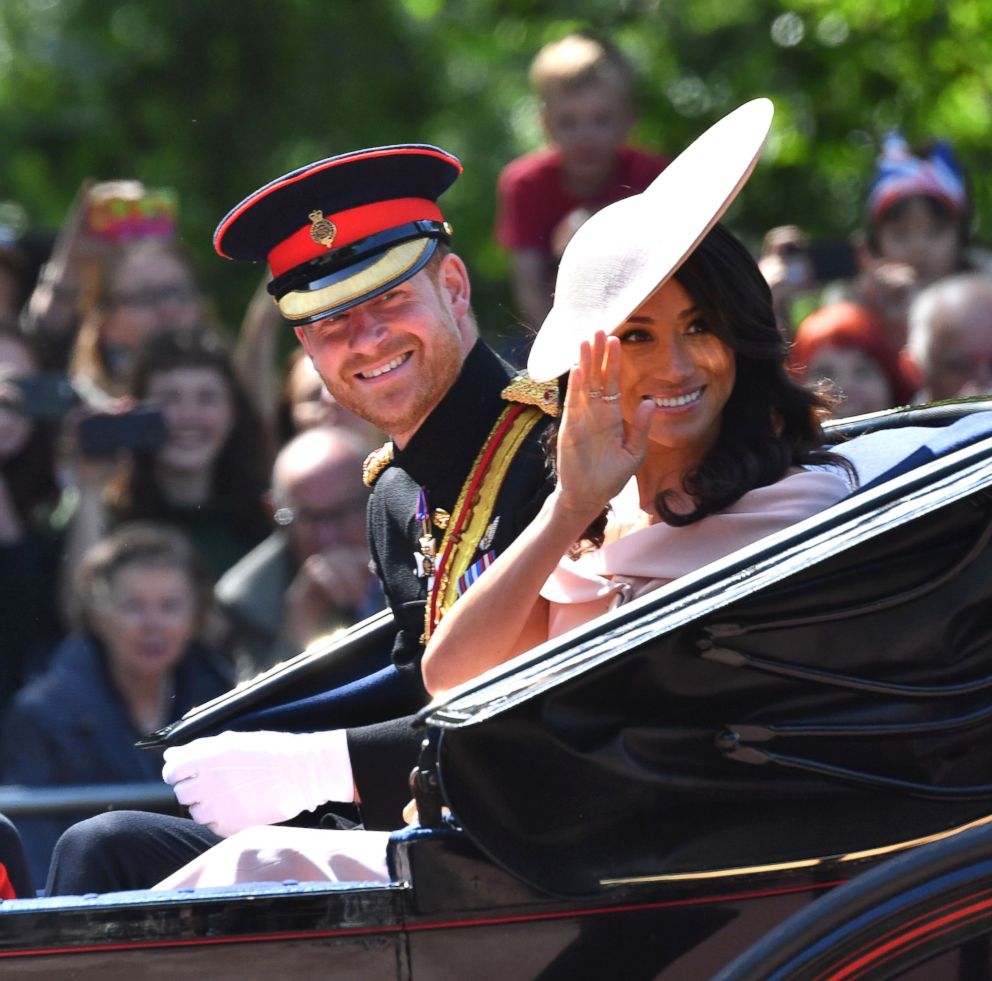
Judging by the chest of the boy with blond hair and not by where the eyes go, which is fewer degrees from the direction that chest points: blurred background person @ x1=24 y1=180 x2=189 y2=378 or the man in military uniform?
the man in military uniform

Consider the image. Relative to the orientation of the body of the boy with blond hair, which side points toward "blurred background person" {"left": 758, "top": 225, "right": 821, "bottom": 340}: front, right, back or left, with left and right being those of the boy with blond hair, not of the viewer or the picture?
left

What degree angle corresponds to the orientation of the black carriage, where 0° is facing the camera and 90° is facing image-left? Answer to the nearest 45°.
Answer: approximately 90°

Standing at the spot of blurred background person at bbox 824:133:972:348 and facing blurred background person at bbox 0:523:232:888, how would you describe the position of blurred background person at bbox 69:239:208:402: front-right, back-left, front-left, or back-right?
front-right

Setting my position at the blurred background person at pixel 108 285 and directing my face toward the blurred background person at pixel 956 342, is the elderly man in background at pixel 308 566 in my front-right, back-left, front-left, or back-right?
front-right

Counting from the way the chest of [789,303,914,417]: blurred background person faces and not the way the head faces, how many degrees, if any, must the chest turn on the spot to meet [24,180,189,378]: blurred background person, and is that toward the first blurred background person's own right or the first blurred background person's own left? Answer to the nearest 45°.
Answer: approximately 90° to the first blurred background person's own right

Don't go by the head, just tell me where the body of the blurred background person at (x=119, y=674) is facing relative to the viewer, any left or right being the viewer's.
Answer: facing the viewer and to the right of the viewer

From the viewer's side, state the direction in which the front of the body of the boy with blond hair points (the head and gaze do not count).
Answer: toward the camera

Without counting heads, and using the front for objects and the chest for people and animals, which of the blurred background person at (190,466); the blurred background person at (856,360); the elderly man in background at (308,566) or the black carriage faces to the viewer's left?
the black carriage

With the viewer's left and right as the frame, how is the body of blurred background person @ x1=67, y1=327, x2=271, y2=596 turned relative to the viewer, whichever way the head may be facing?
facing the viewer

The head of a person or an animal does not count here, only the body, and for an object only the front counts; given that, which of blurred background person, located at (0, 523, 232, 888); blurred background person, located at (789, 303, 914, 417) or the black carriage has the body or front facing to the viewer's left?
the black carriage

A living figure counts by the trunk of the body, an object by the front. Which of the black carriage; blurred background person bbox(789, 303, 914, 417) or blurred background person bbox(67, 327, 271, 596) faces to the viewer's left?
the black carriage

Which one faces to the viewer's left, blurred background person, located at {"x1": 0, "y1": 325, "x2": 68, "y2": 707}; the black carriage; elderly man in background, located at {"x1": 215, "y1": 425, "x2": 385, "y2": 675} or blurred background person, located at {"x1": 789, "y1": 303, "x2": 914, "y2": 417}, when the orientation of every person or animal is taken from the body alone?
the black carriage

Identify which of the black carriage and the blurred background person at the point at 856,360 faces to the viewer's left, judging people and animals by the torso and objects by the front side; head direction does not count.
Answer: the black carriage
